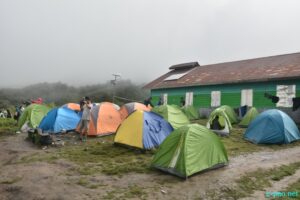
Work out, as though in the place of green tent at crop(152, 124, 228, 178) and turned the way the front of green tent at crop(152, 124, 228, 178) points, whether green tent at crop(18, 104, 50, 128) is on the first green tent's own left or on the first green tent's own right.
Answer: on the first green tent's own right

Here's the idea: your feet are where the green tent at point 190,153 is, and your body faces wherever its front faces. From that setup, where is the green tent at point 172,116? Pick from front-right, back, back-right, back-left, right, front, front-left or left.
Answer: back-right

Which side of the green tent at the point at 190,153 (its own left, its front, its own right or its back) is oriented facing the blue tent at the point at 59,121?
right

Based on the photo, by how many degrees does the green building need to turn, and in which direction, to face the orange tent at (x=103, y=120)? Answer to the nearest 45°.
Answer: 0° — it already faces it

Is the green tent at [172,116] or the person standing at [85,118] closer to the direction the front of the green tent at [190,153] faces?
the person standing

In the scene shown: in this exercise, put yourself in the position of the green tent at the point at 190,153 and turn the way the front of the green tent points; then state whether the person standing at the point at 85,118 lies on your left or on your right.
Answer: on your right

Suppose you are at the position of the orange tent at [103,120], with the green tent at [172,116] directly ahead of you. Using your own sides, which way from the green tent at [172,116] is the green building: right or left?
left

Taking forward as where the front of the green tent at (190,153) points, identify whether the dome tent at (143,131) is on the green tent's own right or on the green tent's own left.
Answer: on the green tent's own right

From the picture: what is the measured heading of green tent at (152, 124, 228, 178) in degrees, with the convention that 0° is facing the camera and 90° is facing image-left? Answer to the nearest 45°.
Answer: approximately 45°
